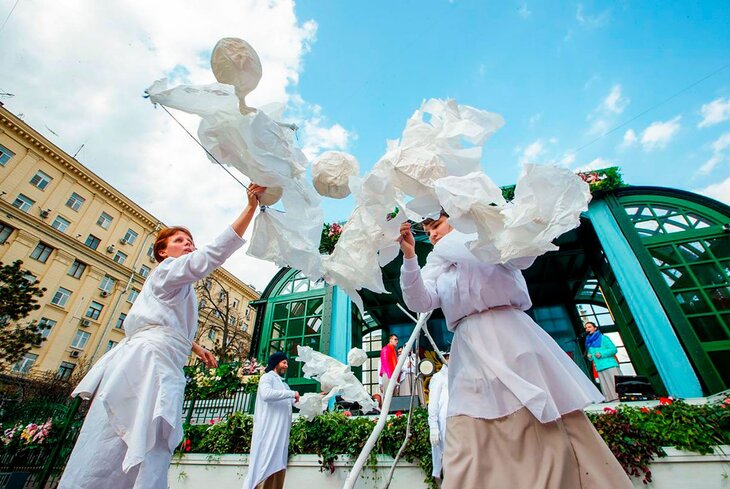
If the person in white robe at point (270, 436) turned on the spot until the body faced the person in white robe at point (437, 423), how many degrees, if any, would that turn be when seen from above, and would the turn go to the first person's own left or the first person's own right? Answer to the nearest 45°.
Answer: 0° — they already face them

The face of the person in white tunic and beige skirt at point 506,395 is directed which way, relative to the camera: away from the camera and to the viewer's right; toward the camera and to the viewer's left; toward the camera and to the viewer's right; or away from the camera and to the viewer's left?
toward the camera and to the viewer's left

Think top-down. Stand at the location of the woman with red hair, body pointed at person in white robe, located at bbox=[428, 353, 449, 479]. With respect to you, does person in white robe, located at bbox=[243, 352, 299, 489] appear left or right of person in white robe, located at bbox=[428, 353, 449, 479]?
left

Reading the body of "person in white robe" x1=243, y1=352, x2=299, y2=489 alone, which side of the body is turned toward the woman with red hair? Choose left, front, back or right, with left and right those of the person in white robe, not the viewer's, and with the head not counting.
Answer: right

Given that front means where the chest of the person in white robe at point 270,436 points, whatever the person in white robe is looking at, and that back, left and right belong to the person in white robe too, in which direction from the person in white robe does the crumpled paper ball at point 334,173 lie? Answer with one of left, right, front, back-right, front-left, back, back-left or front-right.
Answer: right

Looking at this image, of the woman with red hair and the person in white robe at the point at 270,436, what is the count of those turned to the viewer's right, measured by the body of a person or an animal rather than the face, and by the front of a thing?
2

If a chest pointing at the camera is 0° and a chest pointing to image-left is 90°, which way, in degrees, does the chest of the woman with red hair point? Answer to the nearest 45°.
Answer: approximately 270°

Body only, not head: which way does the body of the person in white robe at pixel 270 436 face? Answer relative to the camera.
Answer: to the viewer's right

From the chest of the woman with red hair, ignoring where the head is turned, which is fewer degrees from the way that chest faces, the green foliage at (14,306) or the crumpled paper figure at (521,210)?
the crumpled paper figure
